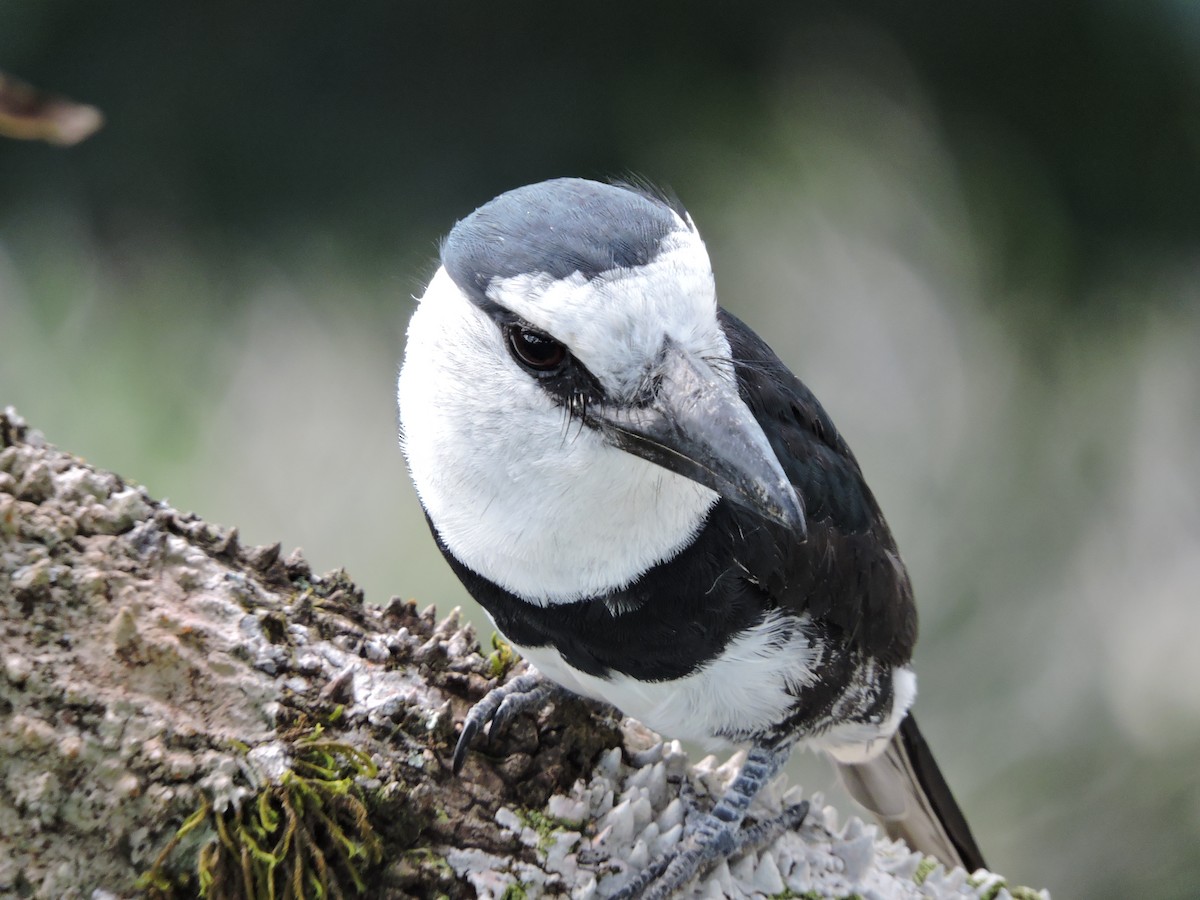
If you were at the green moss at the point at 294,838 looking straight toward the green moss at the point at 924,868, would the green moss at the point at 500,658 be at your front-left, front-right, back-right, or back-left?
front-left

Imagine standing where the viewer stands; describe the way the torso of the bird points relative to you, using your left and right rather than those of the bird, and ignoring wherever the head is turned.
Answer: facing the viewer and to the left of the viewer

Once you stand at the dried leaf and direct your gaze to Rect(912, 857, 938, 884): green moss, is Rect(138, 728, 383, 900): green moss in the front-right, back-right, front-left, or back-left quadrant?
front-right
